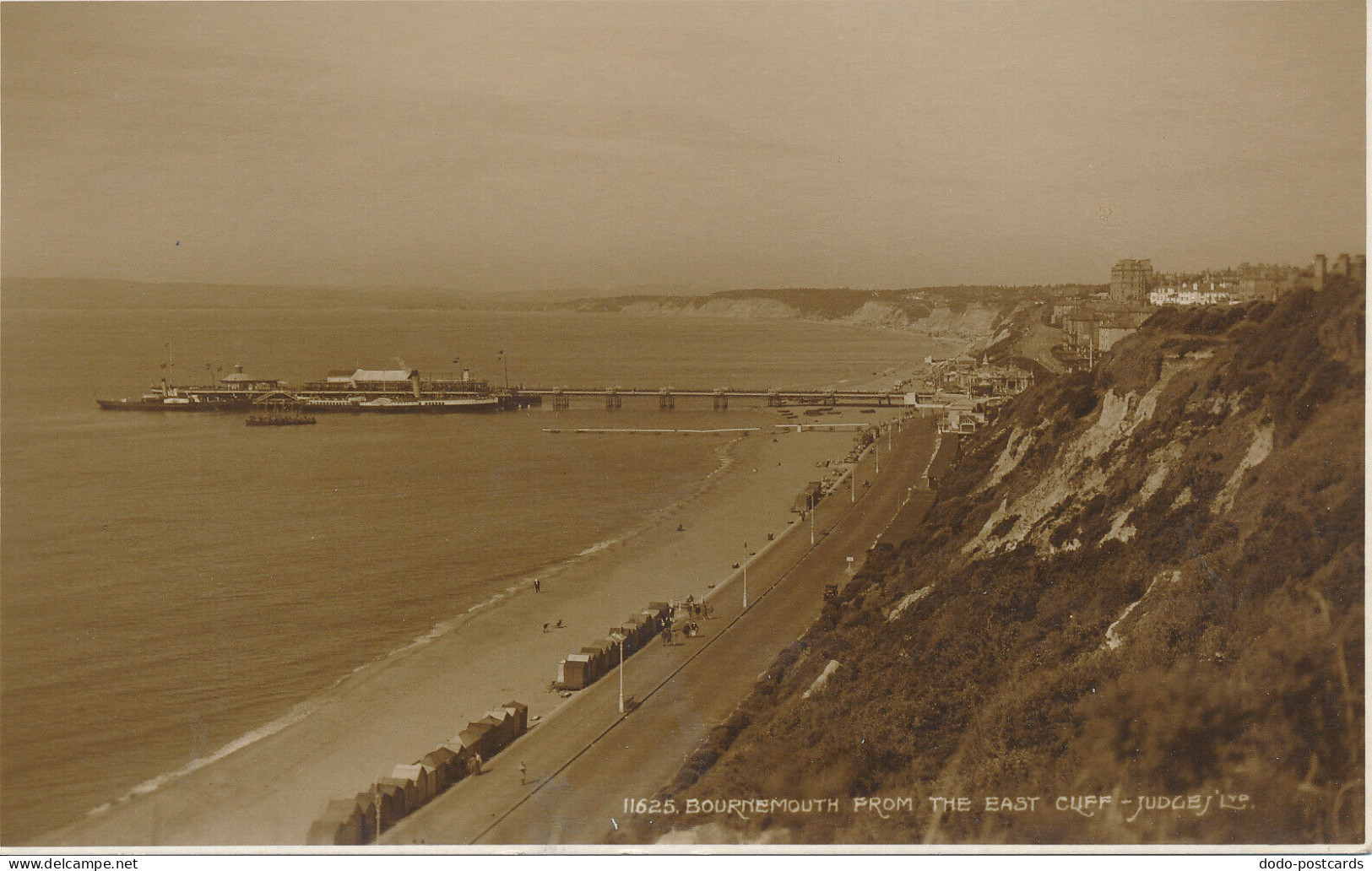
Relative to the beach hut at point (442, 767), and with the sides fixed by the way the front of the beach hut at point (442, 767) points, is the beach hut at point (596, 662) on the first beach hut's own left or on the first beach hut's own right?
on the first beach hut's own right

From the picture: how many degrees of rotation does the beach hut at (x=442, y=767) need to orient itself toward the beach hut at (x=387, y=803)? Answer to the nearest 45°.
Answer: approximately 90° to its left

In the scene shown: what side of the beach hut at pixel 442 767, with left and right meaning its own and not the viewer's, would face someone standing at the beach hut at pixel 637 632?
right

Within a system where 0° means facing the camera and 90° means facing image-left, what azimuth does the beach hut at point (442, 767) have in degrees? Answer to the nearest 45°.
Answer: approximately 135°

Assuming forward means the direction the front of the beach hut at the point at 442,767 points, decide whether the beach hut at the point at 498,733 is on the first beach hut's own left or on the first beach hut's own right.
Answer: on the first beach hut's own right

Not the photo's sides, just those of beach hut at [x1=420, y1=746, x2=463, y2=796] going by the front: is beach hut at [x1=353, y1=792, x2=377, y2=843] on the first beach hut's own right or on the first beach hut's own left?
on the first beach hut's own left

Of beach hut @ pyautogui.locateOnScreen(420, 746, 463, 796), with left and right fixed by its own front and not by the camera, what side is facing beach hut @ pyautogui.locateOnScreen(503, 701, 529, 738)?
right

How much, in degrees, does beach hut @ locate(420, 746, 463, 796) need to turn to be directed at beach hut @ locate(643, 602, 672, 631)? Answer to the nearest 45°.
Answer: approximately 90° to its right

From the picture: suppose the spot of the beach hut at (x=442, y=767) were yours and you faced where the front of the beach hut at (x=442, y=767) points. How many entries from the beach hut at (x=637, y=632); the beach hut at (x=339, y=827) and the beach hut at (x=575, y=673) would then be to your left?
1
